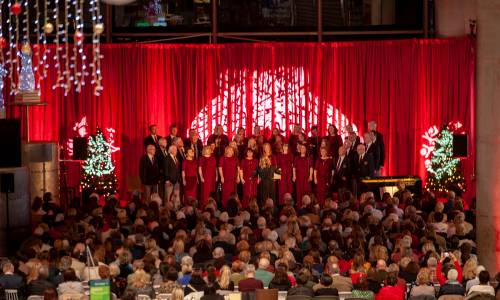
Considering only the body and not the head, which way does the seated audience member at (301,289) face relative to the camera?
away from the camera

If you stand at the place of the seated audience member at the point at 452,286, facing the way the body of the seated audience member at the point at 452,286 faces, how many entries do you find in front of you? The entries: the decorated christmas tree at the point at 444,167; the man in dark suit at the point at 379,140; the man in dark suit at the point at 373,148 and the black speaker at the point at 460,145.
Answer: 4

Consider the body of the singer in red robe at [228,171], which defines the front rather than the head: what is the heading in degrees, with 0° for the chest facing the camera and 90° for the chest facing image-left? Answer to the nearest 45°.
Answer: approximately 0°

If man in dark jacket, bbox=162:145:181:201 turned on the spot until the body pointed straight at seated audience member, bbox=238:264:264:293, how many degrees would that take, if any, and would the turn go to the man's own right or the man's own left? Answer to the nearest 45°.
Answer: approximately 45° to the man's own right

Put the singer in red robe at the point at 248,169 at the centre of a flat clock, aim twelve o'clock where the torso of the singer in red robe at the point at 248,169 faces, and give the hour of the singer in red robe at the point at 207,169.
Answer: the singer in red robe at the point at 207,169 is roughly at 3 o'clock from the singer in red robe at the point at 248,169.

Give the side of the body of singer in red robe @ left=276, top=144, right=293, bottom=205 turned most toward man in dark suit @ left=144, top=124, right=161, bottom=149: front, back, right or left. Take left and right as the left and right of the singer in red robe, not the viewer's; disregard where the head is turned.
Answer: right

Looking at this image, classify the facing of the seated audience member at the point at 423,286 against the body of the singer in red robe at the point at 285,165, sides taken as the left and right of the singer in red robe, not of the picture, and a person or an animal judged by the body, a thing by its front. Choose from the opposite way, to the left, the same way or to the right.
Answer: the opposite way

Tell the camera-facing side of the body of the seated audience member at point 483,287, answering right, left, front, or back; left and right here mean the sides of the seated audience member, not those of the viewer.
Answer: back

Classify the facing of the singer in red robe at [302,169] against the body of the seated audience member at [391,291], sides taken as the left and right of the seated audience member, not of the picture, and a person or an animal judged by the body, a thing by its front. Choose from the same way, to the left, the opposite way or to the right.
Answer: the opposite way

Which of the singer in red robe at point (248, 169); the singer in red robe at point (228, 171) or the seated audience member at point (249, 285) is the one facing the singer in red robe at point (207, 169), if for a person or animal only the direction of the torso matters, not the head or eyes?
the seated audience member

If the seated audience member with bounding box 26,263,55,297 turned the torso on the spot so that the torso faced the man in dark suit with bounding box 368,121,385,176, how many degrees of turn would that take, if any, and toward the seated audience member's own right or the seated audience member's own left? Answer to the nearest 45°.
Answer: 0° — they already face them

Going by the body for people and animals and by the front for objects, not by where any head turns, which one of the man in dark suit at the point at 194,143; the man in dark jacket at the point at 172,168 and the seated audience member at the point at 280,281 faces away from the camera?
the seated audience member

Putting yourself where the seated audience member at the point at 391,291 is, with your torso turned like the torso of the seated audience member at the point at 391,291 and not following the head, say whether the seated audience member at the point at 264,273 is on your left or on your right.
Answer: on your left

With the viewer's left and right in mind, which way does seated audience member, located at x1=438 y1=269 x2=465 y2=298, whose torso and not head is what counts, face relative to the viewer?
facing away from the viewer

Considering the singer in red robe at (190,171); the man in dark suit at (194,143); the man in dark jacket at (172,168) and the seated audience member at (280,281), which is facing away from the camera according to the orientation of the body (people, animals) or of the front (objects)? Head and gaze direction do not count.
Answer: the seated audience member

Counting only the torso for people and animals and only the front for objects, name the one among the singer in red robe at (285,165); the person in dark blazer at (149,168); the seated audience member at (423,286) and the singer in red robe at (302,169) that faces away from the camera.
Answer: the seated audience member

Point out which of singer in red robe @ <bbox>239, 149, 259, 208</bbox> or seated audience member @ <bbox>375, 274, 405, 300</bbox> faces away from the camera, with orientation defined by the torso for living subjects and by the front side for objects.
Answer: the seated audience member
